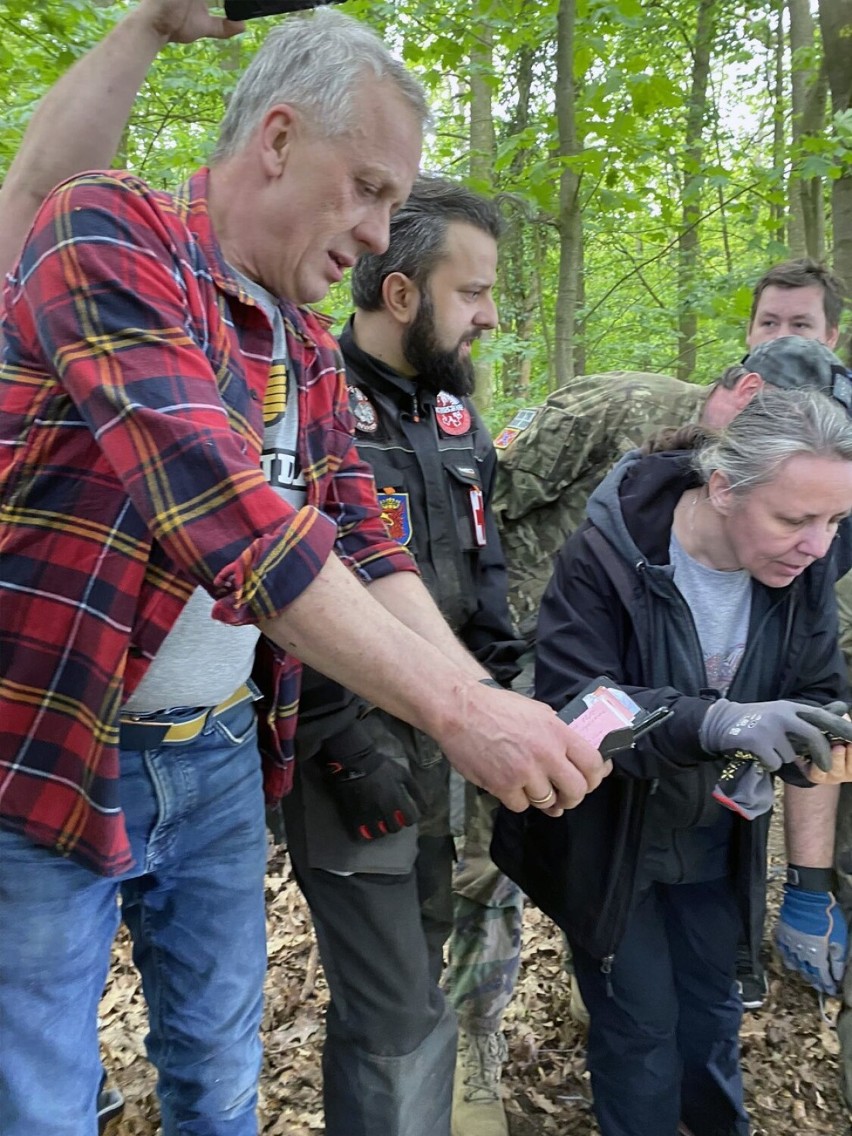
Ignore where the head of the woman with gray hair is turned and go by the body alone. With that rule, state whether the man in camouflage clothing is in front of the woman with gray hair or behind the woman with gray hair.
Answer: behind

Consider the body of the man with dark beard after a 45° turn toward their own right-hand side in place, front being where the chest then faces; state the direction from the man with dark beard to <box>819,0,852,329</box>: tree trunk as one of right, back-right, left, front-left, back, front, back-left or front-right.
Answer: back-left

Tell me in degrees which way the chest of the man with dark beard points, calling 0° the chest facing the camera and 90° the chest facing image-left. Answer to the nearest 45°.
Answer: approximately 315°

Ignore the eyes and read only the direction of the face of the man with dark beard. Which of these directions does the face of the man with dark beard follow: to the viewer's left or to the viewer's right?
to the viewer's right

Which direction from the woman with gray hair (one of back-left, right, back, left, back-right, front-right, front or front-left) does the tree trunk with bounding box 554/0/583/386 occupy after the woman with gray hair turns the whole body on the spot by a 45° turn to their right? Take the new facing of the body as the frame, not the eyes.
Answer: back

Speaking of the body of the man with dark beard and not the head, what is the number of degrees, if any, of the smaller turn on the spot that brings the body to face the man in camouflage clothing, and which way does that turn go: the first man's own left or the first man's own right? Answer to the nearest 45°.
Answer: approximately 90° to the first man's own left

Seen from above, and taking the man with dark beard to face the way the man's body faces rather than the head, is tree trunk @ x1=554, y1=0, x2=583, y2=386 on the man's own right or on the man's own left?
on the man's own left

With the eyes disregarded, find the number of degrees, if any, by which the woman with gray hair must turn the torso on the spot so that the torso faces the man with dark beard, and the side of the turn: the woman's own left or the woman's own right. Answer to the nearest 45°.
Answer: approximately 135° to the woman's own right

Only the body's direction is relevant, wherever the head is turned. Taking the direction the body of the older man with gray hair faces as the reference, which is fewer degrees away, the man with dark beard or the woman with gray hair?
the woman with gray hair
